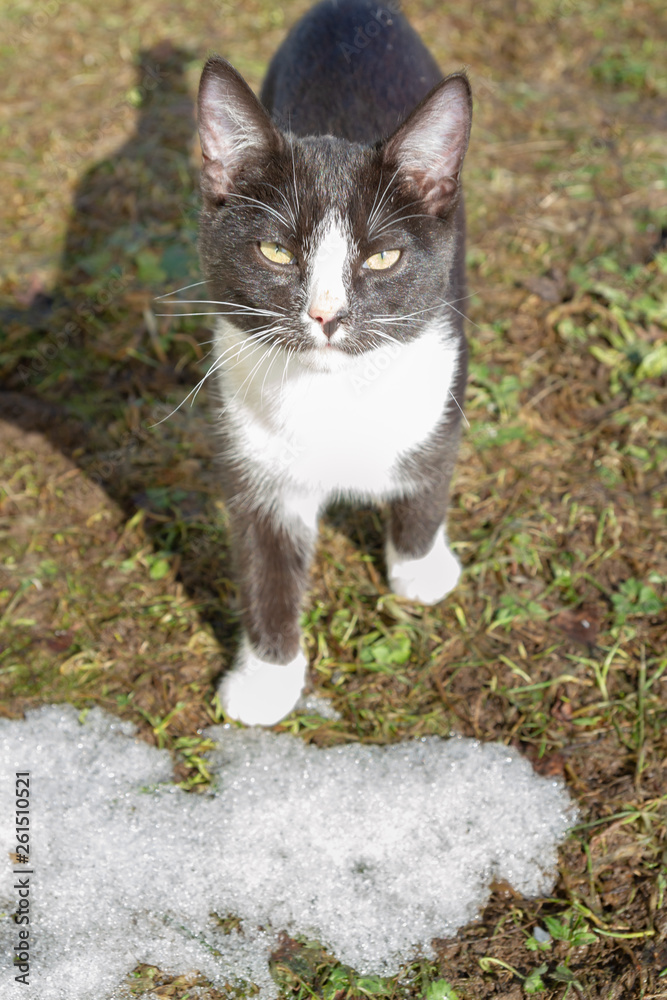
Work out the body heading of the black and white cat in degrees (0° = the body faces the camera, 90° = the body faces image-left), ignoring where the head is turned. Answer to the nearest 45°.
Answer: approximately 0°
